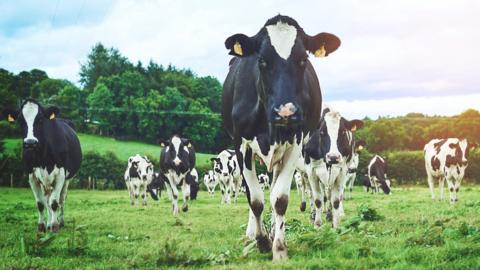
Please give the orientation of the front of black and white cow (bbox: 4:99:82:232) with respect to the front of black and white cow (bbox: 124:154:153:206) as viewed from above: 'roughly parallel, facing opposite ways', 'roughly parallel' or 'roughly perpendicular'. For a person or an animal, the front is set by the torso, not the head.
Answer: roughly parallel

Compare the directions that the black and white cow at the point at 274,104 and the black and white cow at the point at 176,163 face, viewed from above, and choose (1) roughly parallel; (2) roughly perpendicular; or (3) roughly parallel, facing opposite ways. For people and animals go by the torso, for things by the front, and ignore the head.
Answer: roughly parallel

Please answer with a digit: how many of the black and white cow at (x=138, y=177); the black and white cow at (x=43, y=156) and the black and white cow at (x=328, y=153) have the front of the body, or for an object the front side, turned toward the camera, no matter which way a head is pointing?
3

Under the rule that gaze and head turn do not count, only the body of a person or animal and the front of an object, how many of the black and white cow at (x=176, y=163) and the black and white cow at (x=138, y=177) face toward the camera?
2

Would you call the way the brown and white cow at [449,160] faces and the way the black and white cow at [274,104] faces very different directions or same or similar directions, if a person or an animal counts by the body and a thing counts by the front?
same or similar directions

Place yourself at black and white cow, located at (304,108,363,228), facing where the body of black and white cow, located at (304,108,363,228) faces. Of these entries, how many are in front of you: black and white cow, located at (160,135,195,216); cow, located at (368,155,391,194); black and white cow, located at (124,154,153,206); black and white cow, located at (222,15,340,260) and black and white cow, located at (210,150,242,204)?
1

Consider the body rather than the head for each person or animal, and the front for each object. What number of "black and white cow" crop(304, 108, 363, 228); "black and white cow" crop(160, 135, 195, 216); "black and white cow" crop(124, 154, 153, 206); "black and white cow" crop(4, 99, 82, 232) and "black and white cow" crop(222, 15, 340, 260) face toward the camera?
5

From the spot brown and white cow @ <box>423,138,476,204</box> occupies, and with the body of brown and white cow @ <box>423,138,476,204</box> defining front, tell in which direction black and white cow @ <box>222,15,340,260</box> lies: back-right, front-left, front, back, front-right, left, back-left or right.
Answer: front-right

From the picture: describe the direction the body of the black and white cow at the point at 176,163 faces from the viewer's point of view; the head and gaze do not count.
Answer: toward the camera

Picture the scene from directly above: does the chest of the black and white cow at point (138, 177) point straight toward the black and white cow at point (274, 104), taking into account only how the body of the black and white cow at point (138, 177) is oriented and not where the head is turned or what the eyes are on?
yes

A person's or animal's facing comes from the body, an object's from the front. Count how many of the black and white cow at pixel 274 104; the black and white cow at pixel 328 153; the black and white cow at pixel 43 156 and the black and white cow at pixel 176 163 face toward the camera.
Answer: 4

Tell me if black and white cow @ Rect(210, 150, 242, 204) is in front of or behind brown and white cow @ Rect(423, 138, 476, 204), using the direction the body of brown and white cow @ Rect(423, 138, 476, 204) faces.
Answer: behind

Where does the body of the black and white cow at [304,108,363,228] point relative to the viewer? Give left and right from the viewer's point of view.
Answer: facing the viewer

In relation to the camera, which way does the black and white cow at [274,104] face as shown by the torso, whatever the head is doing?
toward the camera
